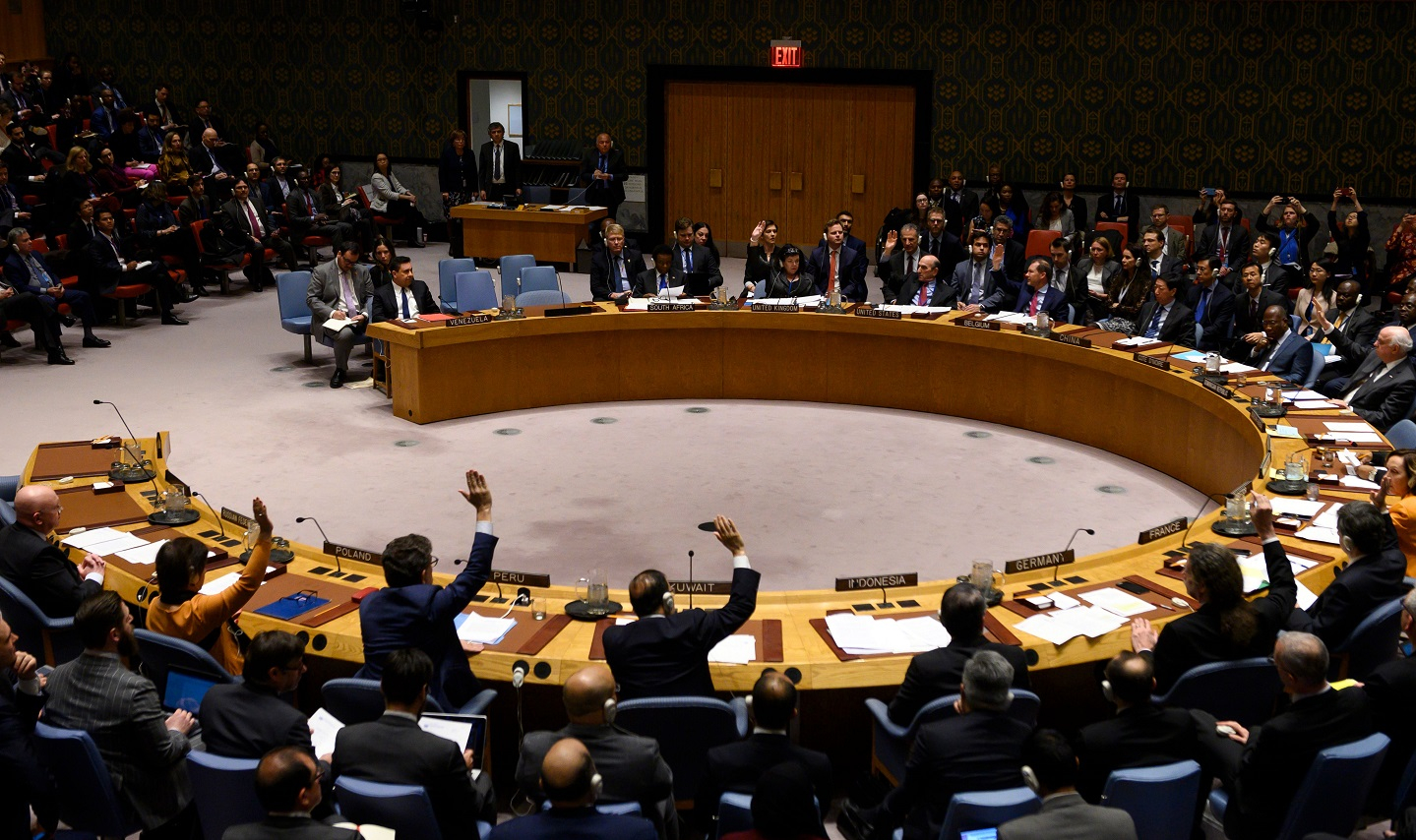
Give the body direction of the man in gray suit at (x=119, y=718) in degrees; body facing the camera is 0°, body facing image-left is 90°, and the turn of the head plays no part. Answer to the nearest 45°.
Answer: approximately 225°

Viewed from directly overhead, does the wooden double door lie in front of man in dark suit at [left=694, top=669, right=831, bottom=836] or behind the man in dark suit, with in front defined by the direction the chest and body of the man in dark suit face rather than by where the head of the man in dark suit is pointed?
in front

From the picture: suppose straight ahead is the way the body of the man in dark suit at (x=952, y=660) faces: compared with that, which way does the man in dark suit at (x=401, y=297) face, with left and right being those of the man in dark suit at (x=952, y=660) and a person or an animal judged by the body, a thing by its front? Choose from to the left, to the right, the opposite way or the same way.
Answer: the opposite way

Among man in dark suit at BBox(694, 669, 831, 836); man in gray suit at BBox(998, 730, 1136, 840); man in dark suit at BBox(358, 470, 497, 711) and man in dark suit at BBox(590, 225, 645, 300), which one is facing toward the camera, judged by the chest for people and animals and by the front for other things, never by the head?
man in dark suit at BBox(590, 225, 645, 300)

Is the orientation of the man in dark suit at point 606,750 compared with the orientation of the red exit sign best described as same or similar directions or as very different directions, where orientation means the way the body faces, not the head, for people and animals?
very different directions

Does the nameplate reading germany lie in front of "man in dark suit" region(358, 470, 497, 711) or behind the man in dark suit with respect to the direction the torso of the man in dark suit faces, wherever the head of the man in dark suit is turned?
in front

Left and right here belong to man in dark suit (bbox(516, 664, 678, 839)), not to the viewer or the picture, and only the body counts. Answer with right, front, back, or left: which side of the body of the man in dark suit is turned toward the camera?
back

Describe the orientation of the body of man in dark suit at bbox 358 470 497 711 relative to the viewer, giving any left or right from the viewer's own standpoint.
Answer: facing away from the viewer and to the right of the viewer

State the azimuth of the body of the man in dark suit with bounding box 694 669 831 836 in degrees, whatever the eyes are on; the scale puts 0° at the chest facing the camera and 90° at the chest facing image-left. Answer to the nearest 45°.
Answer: approximately 180°

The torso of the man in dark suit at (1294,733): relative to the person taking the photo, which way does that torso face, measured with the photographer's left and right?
facing away from the viewer and to the left of the viewer

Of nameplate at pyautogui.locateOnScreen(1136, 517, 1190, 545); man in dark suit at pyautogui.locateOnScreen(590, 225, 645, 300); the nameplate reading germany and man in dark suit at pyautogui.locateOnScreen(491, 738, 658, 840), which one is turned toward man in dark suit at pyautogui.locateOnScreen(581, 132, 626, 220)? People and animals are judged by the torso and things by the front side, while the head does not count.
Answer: man in dark suit at pyautogui.locateOnScreen(491, 738, 658, 840)

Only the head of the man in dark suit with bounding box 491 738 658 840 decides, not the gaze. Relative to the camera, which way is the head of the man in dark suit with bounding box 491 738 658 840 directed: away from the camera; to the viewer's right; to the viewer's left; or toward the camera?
away from the camera

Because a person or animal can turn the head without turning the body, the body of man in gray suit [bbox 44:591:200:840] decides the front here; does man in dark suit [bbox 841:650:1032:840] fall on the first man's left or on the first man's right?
on the first man's right

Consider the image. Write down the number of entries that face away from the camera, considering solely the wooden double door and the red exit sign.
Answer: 0

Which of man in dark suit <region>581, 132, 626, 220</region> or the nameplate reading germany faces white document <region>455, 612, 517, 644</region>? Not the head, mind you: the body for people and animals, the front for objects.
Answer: the man in dark suit
